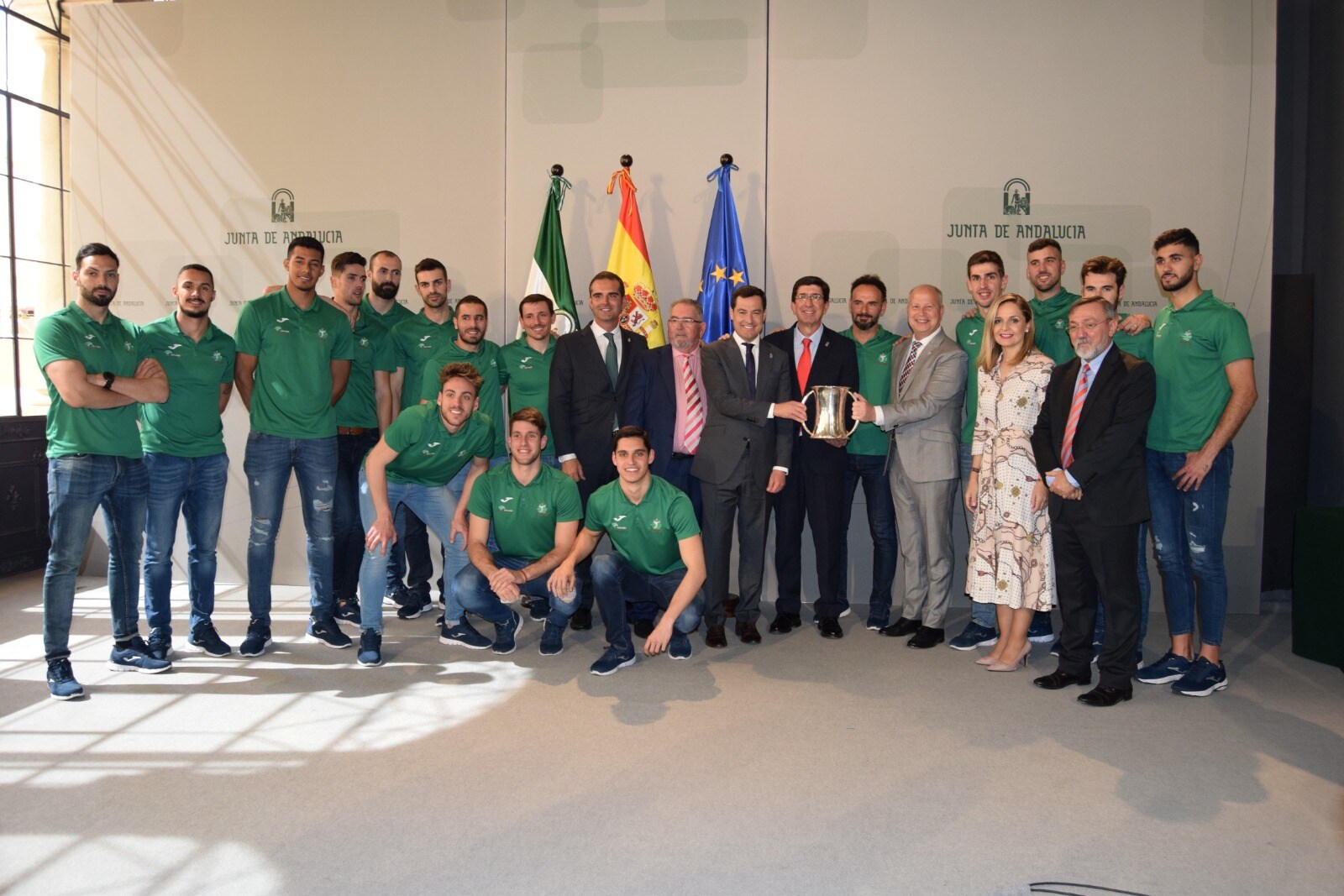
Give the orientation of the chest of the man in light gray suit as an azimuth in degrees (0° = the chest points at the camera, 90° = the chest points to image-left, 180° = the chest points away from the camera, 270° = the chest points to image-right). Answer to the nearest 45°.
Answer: approximately 45°

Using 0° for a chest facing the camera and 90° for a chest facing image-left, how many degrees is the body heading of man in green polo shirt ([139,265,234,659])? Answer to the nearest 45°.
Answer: approximately 0°

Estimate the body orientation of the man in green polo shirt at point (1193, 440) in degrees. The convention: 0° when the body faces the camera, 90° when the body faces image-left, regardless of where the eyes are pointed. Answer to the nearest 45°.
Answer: approximately 45°

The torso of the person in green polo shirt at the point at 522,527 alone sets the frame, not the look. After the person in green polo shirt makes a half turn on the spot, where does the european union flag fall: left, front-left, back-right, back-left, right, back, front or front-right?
front-right

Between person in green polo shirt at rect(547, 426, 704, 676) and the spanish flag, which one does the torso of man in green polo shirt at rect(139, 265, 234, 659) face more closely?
the person in green polo shirt

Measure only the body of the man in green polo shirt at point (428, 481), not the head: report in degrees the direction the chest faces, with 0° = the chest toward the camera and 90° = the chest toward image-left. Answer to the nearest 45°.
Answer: approximately 315°
